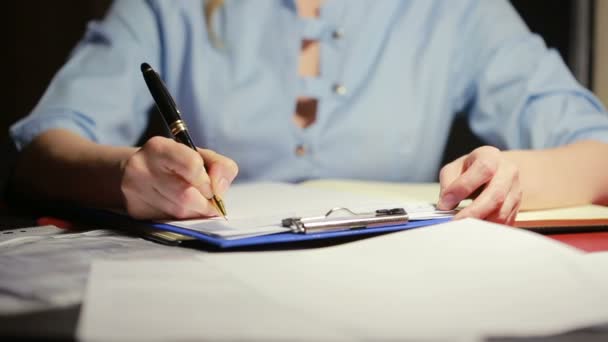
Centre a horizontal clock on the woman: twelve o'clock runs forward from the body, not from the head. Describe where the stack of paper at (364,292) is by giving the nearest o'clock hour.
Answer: The stack of paper is roughly at 12 o'clock from the woman.

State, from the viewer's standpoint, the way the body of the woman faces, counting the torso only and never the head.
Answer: toward the camera

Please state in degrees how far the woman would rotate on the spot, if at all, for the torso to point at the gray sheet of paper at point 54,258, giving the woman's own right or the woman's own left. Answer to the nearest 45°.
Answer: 0° — they already face it

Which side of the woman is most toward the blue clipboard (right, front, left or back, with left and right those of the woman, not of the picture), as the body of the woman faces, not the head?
front

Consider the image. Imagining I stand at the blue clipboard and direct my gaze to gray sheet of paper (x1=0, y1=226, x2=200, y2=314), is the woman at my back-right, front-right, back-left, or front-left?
back-right
